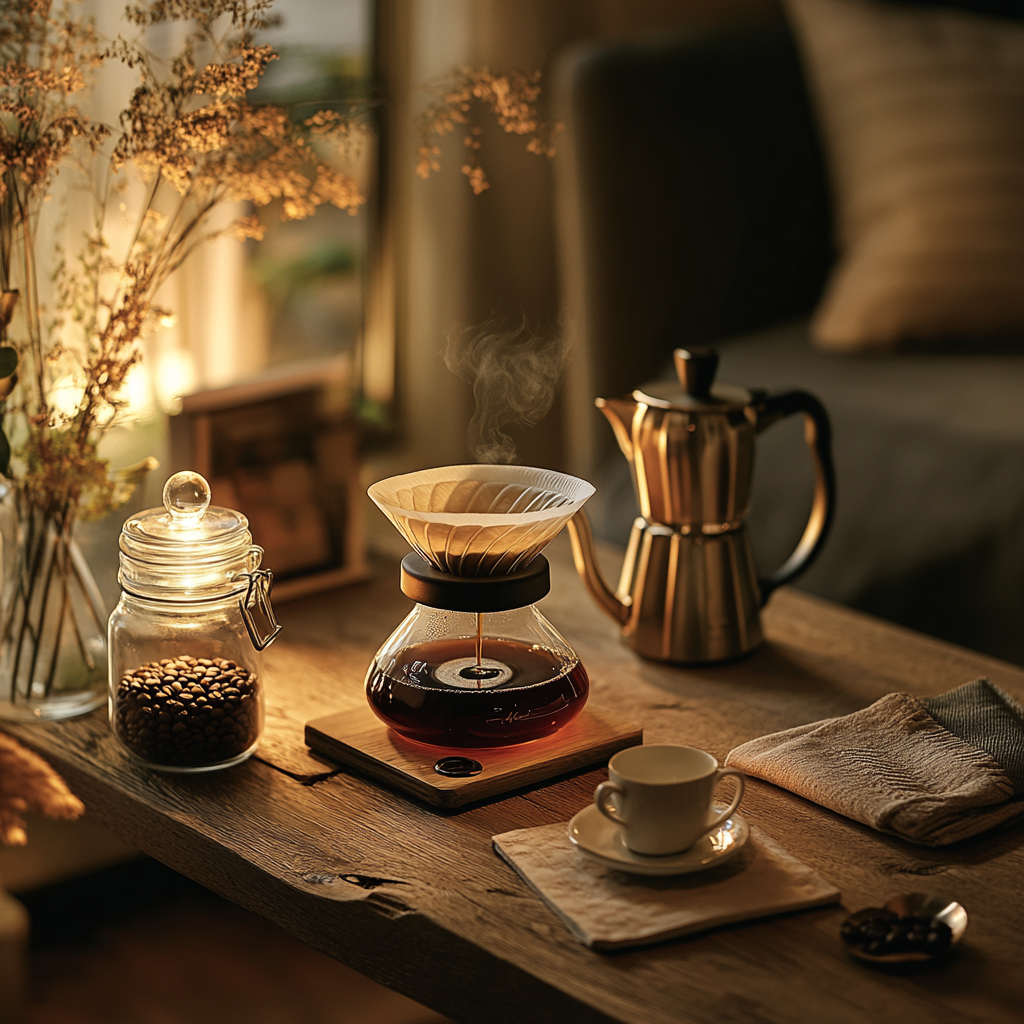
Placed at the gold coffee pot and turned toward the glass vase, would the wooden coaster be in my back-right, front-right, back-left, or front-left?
front-left

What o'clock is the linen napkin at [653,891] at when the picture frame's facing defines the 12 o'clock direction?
The linen napkin is roughly at 1 o'clock from the picture frame.

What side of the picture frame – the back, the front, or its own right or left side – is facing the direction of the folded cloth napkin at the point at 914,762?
front

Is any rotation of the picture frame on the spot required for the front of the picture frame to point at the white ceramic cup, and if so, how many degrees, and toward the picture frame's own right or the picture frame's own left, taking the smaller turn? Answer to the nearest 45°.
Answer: approximately 45° to the picture frame's own right

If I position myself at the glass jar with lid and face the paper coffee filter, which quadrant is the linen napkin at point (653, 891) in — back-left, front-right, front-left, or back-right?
front-right

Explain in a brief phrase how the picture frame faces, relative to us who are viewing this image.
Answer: facing the viewer and to the right of the viewer
